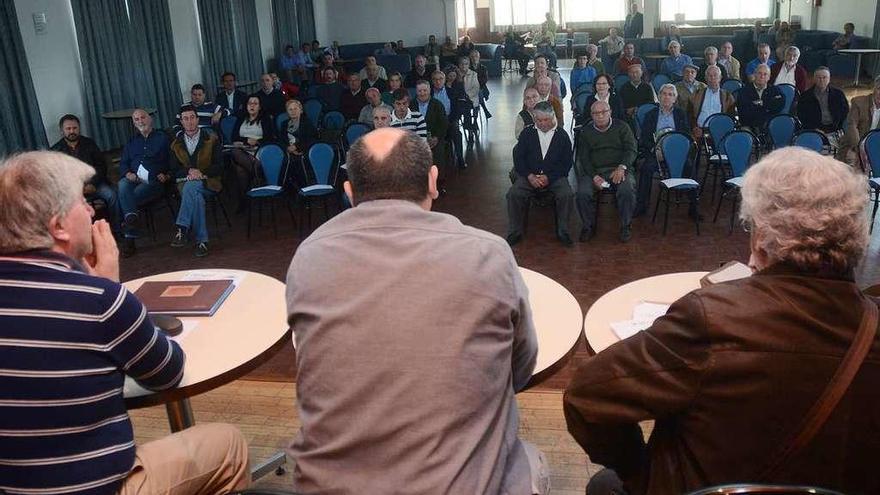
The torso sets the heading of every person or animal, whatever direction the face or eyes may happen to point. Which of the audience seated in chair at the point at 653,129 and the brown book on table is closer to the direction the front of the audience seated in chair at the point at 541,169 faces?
the brown book on table

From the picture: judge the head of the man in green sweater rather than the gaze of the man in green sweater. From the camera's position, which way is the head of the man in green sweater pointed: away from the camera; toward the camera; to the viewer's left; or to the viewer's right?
toward the camera

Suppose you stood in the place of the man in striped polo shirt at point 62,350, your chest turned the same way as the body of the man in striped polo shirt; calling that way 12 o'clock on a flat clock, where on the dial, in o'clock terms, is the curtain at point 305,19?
The curtain is roughly at 11 o'clock from the man in striped polo shirt.

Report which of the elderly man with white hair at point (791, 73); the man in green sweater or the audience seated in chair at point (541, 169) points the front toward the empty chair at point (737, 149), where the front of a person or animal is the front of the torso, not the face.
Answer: the elderly man with white hair

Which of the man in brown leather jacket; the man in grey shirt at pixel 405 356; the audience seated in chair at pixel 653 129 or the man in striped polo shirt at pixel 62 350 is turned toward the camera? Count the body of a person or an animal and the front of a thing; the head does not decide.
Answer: the audience seated in chair

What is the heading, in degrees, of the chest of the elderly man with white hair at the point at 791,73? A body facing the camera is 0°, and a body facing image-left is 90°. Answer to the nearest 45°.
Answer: approximately 0°

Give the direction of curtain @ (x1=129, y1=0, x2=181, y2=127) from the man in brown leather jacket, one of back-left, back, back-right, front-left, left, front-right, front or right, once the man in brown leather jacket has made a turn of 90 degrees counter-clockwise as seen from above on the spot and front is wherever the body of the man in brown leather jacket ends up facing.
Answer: front-right

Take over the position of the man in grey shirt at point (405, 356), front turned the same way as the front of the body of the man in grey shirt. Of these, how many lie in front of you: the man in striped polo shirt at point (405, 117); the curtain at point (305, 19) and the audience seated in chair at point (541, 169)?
3

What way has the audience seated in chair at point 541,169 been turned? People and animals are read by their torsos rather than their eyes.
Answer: toward the camera

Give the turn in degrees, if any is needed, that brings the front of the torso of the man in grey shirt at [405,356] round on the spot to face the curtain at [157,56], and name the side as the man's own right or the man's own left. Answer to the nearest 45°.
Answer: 0° — they already face it

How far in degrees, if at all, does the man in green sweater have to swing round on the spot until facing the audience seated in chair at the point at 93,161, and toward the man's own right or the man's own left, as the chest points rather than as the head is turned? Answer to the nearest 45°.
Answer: approximately 90° to the man's own right

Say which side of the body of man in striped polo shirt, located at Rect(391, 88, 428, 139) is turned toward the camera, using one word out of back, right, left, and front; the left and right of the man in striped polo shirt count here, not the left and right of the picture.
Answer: front

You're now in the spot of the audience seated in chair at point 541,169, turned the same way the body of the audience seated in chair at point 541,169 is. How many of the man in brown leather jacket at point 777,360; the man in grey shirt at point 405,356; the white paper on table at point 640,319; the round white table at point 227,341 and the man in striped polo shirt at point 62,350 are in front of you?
5

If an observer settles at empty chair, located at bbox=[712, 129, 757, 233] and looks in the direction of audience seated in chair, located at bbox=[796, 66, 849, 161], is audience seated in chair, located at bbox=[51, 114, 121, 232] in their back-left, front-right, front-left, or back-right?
back-left

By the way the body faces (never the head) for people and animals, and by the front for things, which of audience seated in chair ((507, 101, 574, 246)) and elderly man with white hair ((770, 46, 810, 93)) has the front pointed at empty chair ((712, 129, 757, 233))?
the elderly man with white hair

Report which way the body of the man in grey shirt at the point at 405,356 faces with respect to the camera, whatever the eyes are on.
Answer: away from the camera

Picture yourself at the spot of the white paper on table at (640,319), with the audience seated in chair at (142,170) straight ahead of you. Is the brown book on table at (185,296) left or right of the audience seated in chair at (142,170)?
left

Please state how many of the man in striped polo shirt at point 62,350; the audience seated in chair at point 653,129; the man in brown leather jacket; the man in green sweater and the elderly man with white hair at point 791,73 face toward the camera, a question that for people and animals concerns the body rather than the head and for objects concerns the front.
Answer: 3

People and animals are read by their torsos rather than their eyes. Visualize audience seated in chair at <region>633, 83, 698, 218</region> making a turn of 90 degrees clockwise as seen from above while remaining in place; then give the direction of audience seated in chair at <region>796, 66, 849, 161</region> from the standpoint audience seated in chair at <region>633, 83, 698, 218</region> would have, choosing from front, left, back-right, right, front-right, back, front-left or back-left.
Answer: back-right

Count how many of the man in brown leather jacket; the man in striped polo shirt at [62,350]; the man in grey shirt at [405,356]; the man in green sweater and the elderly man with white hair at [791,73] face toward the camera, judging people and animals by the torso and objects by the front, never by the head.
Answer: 2

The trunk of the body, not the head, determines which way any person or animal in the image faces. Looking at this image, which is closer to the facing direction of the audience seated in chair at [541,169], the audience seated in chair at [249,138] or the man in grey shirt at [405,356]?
the man in grey shirt

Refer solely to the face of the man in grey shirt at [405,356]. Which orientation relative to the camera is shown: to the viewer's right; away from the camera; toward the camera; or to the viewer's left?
away from the camera
